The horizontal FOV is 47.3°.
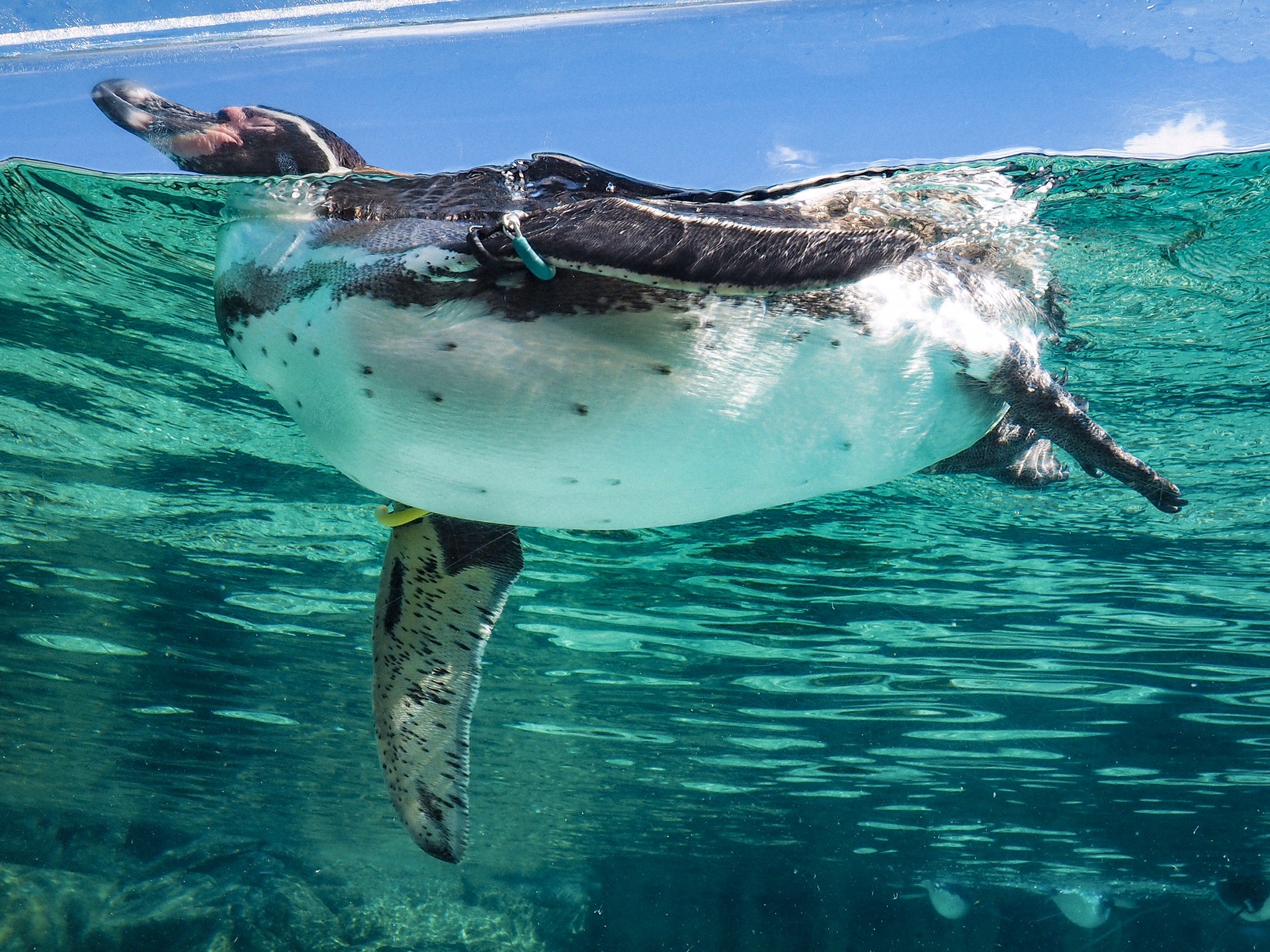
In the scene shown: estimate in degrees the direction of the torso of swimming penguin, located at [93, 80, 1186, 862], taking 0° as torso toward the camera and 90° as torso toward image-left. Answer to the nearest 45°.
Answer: approximately 90°
